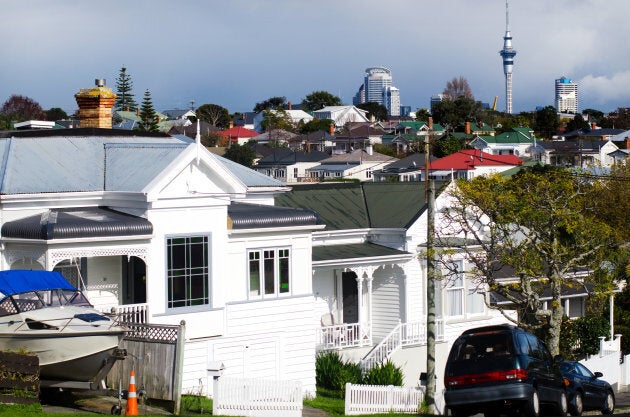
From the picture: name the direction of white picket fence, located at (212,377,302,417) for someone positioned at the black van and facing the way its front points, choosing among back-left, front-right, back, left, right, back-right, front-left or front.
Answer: back-left

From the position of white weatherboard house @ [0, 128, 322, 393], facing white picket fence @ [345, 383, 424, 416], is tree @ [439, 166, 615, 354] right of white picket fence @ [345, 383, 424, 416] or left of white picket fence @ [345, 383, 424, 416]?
left

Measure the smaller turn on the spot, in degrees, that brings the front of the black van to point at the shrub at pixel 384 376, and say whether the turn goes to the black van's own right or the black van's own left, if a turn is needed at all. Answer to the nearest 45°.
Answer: approximately 45° to the black van's own left

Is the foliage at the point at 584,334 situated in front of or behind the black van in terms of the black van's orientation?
in front

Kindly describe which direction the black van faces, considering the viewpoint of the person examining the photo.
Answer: facing away from the viewer and to the right of the viewer

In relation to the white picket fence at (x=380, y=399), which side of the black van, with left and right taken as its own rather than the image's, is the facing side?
left

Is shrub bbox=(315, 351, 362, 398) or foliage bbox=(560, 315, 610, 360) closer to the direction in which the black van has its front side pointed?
the foliage

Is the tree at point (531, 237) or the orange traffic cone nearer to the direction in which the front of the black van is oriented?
the tree

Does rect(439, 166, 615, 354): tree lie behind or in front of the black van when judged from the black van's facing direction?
in front

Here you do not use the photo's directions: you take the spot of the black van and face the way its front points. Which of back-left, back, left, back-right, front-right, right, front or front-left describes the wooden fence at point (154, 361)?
back-left

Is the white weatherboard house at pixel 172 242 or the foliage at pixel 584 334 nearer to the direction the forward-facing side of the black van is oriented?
the foliage

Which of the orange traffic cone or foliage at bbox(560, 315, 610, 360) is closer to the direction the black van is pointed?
the foliage
